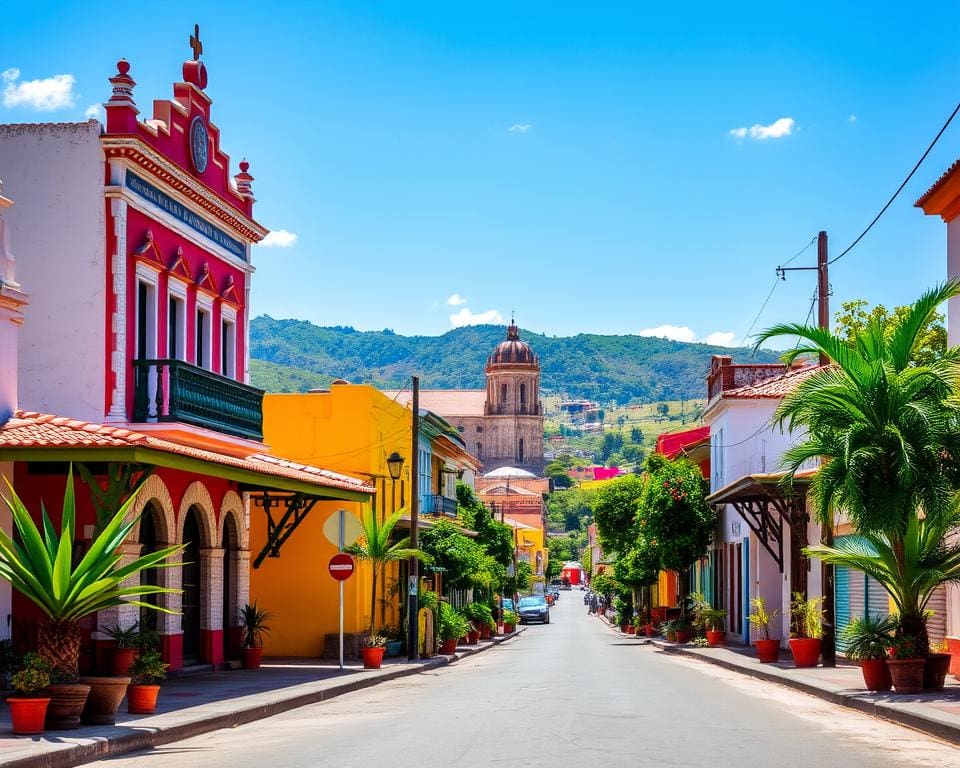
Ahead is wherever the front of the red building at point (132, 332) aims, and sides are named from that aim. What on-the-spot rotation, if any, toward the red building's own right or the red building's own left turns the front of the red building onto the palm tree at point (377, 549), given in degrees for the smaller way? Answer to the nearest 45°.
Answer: approximately 90° to the red building's own left

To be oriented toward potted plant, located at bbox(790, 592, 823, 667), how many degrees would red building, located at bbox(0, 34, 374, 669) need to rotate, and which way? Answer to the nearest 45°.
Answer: approximately 45° to its left

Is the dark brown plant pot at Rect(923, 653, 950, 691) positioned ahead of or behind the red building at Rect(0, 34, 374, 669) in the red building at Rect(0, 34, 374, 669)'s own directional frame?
ahead

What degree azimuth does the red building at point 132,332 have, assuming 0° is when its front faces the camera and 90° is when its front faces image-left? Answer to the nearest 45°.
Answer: approximately 315°

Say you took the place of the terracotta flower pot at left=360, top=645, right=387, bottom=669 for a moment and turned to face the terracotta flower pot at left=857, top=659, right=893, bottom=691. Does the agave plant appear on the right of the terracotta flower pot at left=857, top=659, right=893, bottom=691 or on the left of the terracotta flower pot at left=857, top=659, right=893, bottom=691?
right

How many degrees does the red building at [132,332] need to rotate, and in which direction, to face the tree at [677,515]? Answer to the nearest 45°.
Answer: approximately 90° to its left

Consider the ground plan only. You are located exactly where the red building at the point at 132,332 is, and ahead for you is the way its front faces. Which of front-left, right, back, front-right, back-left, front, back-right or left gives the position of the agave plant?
front-right

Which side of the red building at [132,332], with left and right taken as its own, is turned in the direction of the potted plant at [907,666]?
front

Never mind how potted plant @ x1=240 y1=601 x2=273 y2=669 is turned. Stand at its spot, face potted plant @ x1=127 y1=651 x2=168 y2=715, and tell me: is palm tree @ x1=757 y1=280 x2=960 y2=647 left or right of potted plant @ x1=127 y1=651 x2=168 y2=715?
left

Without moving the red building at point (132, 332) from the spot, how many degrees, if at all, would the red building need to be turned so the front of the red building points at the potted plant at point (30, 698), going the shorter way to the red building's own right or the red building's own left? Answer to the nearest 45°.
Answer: approximately 45° to the red building's own right

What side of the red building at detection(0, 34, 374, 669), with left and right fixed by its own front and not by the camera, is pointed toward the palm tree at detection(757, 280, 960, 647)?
front

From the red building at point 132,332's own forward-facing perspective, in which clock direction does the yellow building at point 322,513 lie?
The yellow building is roughly at 8 o'clock from the red building.

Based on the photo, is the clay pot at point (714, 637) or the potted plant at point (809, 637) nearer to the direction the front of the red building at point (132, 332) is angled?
the potted plant
